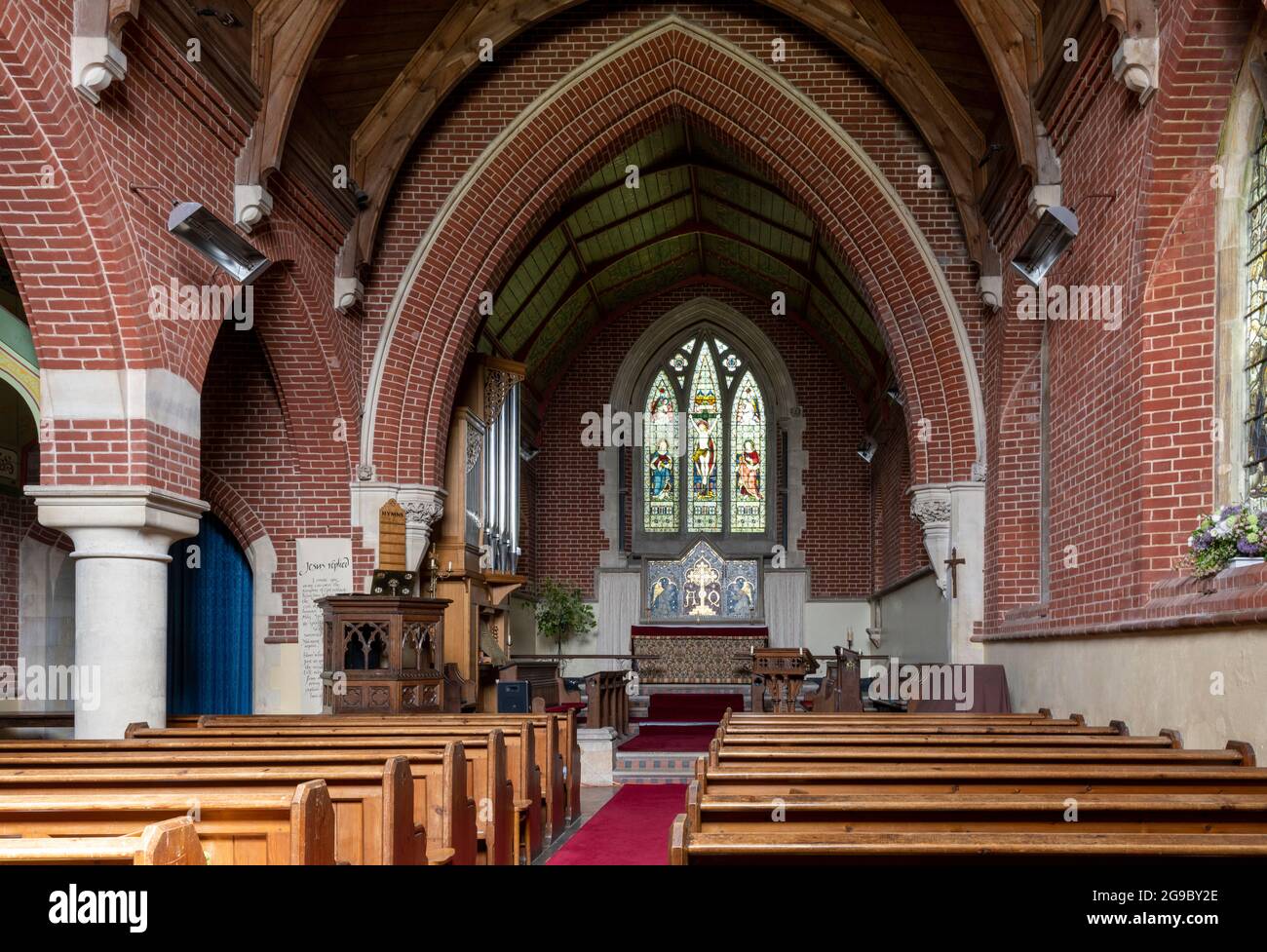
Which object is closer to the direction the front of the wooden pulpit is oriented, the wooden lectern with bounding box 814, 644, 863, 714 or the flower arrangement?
the flower arrangement

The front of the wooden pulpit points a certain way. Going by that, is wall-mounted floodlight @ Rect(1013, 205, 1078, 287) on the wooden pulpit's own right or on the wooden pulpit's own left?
on the wooden pulpit's own left

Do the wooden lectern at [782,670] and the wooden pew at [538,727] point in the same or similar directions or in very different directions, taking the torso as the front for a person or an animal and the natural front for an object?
very different directions

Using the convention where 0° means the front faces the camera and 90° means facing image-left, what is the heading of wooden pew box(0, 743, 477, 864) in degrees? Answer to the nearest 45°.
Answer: approximately 180°

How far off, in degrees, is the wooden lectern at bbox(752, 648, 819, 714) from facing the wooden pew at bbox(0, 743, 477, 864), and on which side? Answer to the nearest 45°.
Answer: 0° — it already faces it

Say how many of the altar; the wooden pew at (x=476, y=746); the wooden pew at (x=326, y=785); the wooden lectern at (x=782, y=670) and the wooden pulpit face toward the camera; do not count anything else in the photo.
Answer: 3

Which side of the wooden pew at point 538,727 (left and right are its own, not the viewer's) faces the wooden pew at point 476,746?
back

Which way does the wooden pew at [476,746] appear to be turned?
away from the camera

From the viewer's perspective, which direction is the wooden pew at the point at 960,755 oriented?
away from the camera
